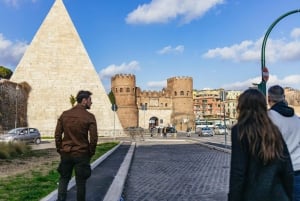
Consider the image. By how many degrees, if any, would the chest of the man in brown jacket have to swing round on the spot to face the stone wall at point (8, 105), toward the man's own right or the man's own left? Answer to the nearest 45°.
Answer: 0° — they already face it

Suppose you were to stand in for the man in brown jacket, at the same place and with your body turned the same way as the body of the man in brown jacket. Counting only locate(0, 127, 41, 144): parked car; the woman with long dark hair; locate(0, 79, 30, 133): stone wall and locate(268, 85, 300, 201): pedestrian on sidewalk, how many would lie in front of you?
2

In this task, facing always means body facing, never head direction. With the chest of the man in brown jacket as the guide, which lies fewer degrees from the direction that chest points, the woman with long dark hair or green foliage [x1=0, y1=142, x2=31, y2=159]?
the green foliage

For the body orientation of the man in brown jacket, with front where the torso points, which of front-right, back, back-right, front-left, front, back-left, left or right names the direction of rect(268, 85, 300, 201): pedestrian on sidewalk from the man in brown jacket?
back-right

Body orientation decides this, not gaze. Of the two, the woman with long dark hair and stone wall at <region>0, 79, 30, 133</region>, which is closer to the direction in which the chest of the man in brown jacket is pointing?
the stone wall

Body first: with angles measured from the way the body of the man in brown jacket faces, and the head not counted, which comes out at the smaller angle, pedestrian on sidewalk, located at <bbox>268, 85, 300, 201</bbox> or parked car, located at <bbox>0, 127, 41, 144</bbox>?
the parked car

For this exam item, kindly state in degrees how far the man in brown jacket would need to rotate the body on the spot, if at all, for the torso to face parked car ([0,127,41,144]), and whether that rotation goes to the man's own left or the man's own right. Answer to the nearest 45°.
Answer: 0° — they already face it

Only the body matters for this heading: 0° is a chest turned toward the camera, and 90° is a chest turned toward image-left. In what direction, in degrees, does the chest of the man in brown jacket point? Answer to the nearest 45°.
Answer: approximately 180°

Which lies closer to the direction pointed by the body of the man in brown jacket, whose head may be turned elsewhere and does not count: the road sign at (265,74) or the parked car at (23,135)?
the parked car

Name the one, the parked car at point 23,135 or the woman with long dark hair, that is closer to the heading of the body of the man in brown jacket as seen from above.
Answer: the parked car

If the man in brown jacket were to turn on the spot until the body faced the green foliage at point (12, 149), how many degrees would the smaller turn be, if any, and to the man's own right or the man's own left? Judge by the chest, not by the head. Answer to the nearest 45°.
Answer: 0° — they already face it

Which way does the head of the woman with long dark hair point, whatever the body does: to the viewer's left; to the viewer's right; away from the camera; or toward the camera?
away from the camera
